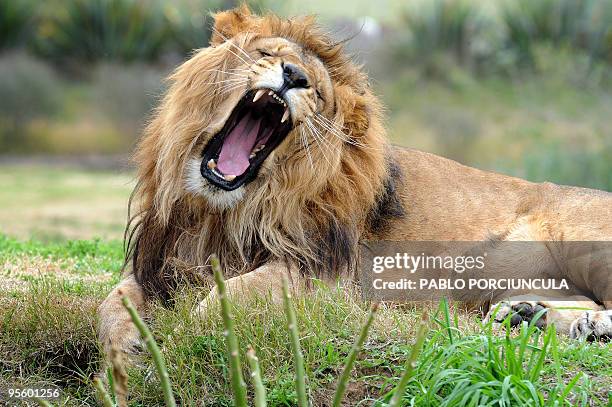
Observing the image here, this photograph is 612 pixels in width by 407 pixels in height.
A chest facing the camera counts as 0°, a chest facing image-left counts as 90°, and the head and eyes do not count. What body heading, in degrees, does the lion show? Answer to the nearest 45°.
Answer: approximately 45°
